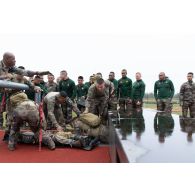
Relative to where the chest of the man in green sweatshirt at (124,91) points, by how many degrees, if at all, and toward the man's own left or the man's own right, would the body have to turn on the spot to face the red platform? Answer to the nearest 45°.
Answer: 0° — they already face it

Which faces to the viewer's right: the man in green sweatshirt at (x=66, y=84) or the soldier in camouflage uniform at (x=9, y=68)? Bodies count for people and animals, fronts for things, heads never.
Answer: the soldier in camouflage uniform

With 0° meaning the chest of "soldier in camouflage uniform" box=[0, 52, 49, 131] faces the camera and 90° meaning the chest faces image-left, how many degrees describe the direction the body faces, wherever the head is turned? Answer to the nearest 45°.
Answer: approximately 270°

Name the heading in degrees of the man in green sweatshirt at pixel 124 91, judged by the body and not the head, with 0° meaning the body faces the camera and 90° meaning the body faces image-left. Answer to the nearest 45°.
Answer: approximately 0°

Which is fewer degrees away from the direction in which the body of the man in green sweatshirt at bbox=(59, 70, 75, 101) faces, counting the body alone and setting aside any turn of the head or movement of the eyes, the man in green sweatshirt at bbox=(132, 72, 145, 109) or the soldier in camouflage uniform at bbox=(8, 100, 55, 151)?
the soldier in camouflage uniform

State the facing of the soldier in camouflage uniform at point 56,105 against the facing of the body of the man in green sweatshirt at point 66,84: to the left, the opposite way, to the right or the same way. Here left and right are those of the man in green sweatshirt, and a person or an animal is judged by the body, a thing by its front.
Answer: to the left

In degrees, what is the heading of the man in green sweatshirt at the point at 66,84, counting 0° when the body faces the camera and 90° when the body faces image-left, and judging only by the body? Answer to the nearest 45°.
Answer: approximately 45°

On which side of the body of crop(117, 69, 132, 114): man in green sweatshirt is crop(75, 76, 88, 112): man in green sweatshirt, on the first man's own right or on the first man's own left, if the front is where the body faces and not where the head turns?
on the first man's own right
